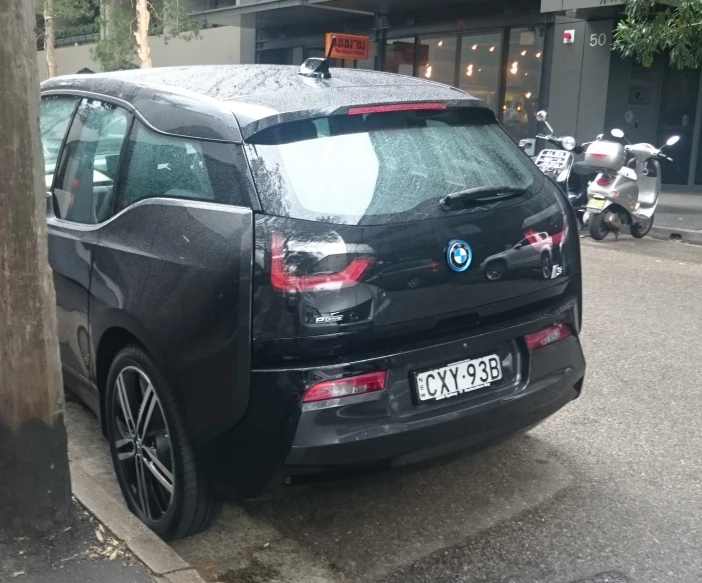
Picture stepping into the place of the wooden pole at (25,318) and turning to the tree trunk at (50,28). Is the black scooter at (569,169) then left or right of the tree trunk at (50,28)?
right

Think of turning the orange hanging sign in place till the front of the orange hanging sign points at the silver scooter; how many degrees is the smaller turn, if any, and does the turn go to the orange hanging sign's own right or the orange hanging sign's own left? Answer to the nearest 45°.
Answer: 0° — it already faces it

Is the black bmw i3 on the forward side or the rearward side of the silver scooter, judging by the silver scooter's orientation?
on the rearward side

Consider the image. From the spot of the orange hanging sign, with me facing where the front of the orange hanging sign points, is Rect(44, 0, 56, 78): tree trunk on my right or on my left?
on my right

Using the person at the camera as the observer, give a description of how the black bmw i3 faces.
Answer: facing away from the viewer and to the left of the viewer

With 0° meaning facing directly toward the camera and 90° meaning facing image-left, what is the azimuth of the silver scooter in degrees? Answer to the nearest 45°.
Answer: approximately 225°

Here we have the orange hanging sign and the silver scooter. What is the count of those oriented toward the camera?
1

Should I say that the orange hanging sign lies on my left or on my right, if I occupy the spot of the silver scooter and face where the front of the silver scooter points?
on my left

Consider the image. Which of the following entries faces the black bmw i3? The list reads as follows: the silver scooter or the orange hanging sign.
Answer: the orange hanging sign

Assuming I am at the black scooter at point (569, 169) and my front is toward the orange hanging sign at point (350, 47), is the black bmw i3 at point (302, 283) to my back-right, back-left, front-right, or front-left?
back-left

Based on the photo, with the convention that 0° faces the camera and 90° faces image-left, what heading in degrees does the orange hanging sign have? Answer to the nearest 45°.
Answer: approximately 0°

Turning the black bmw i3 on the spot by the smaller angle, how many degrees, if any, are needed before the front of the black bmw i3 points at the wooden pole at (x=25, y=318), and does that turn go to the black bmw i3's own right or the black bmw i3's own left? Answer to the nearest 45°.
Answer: approximately 135° to the black bmw i3's own left
